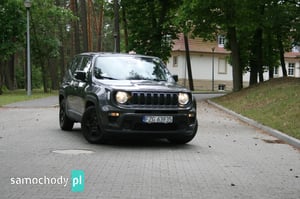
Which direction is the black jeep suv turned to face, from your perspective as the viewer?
facing the viewer and to the right of the viewer

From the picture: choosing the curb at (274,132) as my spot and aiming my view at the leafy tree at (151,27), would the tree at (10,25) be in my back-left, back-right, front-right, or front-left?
front-left

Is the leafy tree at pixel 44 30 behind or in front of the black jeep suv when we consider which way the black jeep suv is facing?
behind

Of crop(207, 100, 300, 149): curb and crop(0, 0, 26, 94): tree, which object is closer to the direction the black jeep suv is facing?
the curb

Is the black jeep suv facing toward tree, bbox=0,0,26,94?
no

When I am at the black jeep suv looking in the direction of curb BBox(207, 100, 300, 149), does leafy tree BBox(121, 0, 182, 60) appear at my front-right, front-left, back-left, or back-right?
front-left

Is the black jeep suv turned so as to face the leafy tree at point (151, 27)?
no

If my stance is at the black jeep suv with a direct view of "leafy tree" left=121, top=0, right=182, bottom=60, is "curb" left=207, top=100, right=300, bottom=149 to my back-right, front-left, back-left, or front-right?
front-right

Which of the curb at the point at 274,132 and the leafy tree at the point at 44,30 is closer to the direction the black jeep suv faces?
the curb

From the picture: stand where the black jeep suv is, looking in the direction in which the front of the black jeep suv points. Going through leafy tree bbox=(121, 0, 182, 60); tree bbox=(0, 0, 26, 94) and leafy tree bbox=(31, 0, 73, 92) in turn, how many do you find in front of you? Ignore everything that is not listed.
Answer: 0

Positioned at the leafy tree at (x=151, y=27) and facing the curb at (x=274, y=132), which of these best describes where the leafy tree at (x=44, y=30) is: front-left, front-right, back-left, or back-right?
back-right

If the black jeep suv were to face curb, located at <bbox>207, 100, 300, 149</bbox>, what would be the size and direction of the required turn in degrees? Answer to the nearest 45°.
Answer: approximately 90° to its left
